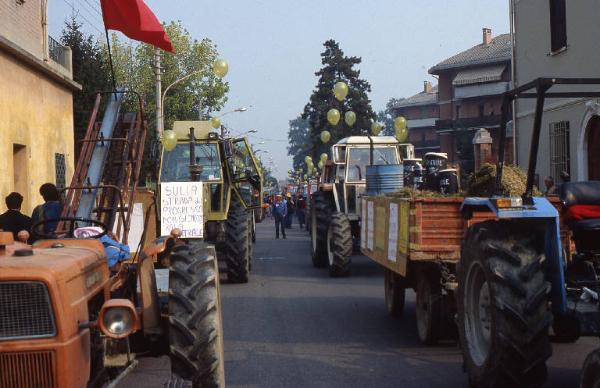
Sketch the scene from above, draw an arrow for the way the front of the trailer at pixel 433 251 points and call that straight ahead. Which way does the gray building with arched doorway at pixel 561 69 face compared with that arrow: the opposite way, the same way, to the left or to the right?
to the right

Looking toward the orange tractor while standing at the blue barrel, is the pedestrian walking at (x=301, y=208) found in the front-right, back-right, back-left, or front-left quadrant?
back-right

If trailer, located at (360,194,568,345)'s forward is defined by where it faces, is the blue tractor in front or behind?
in front

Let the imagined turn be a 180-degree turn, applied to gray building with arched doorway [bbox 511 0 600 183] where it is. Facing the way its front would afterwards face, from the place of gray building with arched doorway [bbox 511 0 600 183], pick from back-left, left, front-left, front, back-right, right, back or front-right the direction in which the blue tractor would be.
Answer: back-right

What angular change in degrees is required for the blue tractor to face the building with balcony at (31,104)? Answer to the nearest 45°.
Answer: approximately 180°

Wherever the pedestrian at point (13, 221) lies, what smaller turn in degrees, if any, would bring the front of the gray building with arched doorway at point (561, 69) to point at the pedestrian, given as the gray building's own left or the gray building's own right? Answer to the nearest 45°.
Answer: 0° — it already faces them
